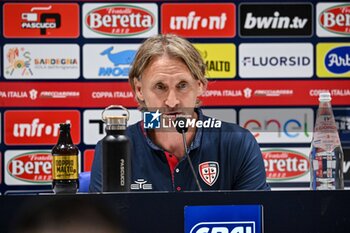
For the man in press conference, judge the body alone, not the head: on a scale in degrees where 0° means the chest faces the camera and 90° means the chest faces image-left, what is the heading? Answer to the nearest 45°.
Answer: approximately 0°
